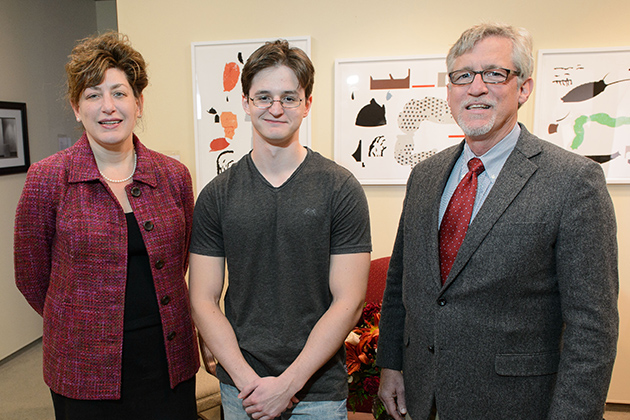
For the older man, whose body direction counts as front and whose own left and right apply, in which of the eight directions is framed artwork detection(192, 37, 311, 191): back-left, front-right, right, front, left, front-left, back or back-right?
right

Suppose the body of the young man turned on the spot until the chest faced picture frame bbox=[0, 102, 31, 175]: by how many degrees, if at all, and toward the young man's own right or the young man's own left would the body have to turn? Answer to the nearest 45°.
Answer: approximately 135° to the young man's own right

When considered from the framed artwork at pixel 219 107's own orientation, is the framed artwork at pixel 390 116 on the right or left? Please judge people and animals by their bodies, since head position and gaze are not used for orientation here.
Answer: on its left

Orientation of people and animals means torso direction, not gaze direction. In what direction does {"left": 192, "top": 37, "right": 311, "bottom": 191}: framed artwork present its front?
toward the camera

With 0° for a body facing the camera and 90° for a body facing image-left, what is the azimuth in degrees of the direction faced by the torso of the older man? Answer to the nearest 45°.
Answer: approximately 45°

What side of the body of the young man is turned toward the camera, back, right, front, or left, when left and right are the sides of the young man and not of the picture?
front

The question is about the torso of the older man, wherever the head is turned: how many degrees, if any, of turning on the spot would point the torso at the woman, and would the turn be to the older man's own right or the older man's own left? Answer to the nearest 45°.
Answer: approximately 45° to the older man's own right

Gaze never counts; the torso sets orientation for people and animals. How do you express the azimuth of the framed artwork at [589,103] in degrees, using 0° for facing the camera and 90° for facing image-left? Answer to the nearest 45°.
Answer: approximately 0°

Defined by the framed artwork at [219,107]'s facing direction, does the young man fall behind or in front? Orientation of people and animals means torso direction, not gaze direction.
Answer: in front

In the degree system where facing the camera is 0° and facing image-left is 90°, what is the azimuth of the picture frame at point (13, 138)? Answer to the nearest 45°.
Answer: approximately 315°

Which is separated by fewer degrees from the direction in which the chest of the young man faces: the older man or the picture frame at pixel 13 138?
the older man

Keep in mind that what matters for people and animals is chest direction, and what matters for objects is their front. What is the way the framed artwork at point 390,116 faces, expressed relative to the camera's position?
facing the viewer

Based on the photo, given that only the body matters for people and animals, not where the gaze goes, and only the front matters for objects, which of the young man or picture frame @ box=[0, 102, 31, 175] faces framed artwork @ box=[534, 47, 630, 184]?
the picture frame

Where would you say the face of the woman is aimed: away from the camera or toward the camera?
toward the camera
